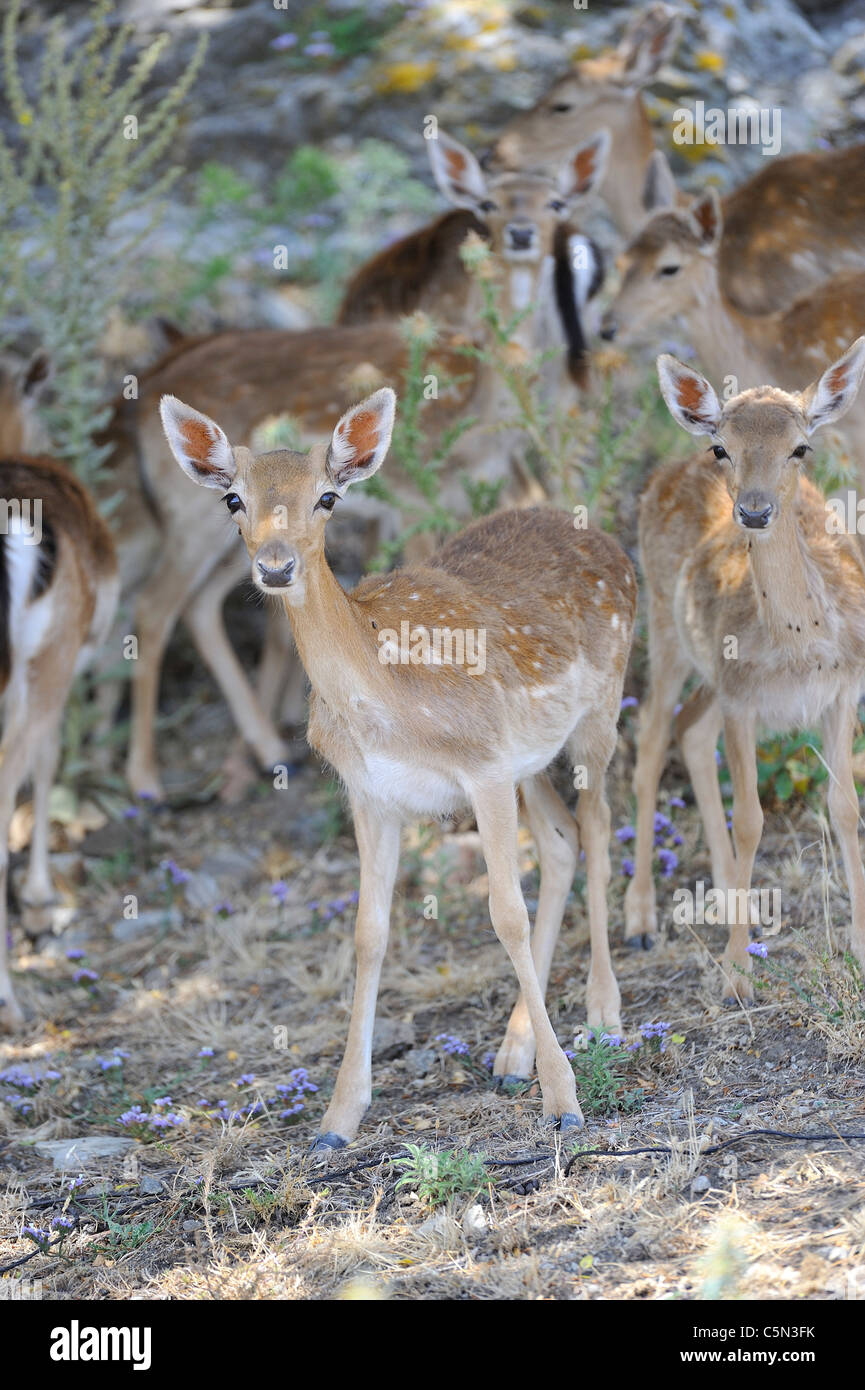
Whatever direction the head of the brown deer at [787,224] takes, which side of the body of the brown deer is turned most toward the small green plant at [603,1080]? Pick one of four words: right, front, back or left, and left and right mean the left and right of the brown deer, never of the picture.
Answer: left

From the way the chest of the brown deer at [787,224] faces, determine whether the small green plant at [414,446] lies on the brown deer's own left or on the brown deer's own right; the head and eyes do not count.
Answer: on the brown deer's own left

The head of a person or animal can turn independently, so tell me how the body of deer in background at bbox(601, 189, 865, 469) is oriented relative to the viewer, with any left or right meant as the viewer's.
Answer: facing to the left of the viewer

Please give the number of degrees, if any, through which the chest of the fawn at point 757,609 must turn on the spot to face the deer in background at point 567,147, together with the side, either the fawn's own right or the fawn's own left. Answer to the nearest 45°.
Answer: approximately 135° to the fawn's own left

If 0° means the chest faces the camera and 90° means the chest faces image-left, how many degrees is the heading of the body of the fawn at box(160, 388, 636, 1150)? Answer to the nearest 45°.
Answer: approximately 45°
